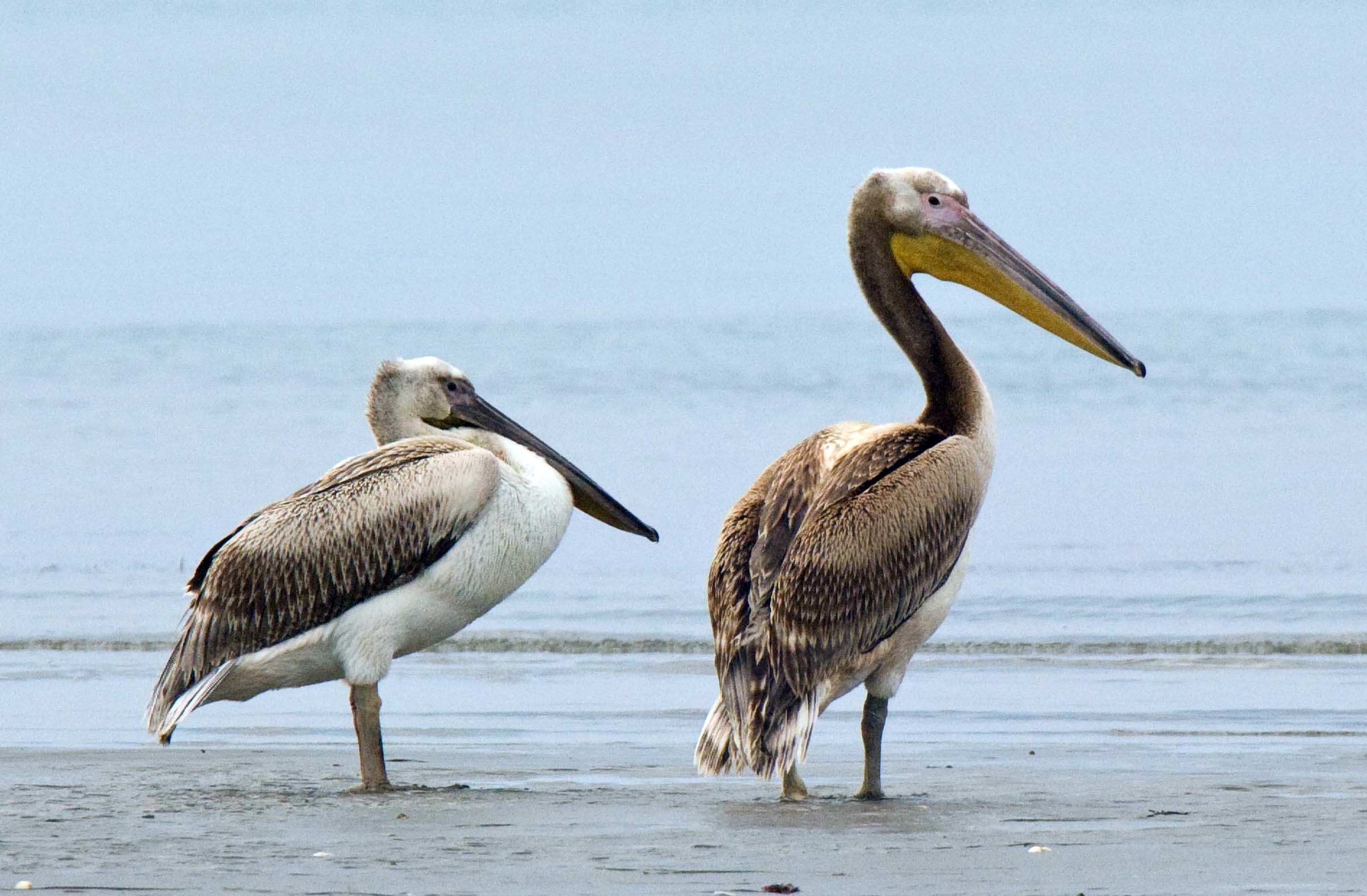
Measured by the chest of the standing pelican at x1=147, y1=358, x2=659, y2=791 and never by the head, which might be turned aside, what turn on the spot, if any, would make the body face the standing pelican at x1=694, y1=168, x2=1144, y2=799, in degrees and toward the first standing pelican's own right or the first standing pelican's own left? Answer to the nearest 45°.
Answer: approximately 45° to the first standing pelican's own right

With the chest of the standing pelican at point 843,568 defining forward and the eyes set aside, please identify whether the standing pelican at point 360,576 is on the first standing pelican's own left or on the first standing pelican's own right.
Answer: on the first standing pelican's own left

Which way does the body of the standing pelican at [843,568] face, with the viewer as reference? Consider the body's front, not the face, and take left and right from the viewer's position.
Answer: facing away from the viewer and to the right of the viewer

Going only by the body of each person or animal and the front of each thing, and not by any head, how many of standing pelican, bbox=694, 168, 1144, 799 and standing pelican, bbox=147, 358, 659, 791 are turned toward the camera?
0

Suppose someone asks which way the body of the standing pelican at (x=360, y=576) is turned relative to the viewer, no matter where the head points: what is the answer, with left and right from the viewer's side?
facing to the right of the viewer
